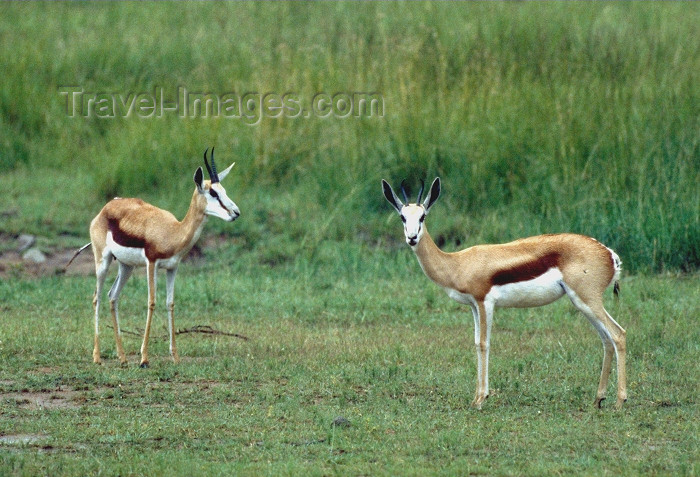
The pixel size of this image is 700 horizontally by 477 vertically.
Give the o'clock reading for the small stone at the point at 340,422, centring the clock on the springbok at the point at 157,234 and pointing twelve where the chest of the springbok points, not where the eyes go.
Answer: The small stone is roughly at 2 o'clock from the springbok.

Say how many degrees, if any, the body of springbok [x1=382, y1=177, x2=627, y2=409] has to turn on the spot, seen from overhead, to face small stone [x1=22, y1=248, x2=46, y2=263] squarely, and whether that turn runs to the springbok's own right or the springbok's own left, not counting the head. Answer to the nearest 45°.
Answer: approximately 45° to the springbok's own right

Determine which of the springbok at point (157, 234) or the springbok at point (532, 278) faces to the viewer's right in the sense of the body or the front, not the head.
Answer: the springbok at point (157, 234)

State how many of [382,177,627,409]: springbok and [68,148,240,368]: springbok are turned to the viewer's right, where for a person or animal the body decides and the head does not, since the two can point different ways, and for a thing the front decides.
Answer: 1

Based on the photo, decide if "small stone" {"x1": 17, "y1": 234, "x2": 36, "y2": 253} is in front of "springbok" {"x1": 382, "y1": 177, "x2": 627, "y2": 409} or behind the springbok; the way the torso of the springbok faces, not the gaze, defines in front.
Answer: in front

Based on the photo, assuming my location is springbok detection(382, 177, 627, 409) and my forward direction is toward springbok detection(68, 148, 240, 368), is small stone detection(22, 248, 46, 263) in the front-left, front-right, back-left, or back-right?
front-right

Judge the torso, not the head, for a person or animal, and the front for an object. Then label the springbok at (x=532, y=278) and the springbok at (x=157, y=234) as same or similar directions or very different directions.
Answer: very different directions

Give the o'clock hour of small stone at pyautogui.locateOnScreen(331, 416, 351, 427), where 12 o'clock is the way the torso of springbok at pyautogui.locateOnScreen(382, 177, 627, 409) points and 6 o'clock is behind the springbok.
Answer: The small stone is roughly at 11 o'clock from the springbok.

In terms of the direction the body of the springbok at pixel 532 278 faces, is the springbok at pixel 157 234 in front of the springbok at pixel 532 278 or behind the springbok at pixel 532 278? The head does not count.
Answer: in front

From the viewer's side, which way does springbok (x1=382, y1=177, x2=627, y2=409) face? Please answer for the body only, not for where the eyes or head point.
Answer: to the viewer's left

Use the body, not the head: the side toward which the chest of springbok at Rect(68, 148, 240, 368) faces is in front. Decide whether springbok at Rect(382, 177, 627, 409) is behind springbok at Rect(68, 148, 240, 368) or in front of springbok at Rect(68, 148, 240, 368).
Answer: in front

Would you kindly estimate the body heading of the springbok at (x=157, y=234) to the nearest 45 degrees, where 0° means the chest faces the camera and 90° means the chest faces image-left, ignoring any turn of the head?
approximately 270°

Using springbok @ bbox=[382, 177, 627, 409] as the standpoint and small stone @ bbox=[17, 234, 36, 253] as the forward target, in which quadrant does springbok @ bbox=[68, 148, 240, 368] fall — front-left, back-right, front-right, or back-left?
front-left
